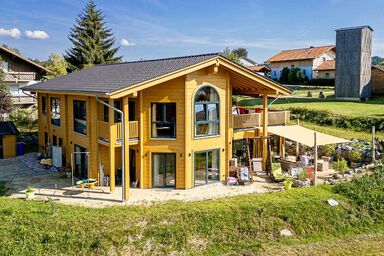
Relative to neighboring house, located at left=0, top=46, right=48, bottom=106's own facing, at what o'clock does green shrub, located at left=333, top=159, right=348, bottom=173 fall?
The green shrub is roughly at 11 o'clock from the neighboring house.

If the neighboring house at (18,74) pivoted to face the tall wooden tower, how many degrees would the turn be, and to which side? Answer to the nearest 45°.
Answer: approximately 45° to its left

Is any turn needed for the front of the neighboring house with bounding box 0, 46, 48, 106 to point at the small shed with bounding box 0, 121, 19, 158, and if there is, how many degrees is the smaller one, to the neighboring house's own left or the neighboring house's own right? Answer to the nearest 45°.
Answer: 0° — it already faces it

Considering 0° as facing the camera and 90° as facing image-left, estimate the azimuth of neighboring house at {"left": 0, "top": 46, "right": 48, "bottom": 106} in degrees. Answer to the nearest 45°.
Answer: approximately 0°

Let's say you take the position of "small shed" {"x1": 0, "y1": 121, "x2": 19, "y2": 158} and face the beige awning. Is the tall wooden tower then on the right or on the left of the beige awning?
left

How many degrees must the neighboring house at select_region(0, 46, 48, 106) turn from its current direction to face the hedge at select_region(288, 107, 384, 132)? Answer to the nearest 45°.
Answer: approximately 45° to its left

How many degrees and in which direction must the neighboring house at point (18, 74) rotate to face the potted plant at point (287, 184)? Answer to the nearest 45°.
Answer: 0° — it already faces it

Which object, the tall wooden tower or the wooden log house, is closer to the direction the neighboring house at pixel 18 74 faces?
the wooden log house

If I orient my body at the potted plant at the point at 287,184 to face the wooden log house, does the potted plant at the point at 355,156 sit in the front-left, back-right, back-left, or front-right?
back-right

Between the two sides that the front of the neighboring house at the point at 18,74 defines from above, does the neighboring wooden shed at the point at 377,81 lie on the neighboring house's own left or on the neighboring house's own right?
on the neighboring house's own left

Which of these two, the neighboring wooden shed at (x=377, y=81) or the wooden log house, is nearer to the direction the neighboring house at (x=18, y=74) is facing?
the wooden log house

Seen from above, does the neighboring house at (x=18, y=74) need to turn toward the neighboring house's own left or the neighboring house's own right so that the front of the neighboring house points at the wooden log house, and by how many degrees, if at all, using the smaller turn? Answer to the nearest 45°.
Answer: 0° — it already faces it
